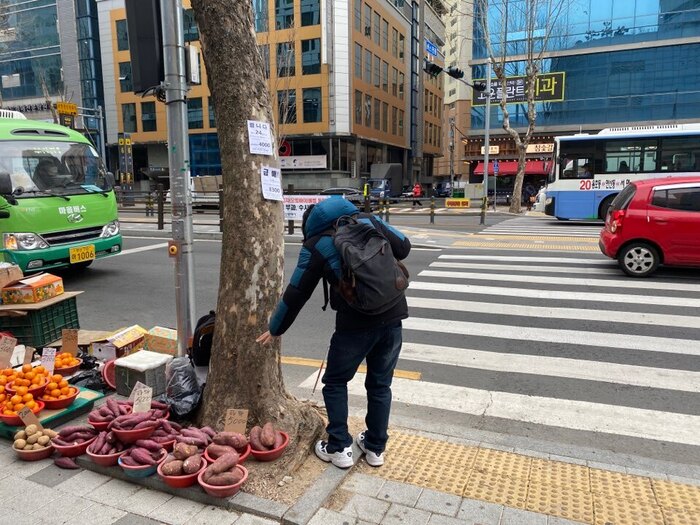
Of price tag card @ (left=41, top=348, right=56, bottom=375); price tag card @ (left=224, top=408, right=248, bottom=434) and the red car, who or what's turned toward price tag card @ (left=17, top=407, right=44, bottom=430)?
price tag card @ (left=41, top=348, right=56, bottom=375)

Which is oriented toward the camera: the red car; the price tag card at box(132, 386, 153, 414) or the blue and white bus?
the price tag card

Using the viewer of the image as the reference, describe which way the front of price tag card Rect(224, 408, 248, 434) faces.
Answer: facing the viewer

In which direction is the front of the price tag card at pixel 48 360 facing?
toward the camera

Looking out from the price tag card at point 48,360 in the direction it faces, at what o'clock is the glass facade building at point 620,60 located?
The glass facade building is roughly at 8 o'clock from the price tag card.

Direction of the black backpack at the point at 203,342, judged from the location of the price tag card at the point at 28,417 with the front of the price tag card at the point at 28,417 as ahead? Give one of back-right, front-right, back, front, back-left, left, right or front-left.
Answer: left

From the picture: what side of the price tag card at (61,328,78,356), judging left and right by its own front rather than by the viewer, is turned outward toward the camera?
front

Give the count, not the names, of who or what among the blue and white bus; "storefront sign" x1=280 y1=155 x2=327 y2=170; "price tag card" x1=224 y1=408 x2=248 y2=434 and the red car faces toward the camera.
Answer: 2

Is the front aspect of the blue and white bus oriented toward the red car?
no

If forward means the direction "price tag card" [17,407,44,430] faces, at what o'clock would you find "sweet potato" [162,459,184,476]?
The sweet potato is roughly at 11 o'clock from the price tag card.

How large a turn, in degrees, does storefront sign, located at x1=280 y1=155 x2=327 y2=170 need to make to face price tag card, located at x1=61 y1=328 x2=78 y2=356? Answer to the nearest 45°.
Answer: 0° — it already faces it

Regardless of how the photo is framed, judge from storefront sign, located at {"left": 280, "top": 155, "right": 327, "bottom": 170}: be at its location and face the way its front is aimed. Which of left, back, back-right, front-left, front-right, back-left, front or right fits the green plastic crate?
front

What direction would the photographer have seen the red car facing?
facing to the right of the viewer

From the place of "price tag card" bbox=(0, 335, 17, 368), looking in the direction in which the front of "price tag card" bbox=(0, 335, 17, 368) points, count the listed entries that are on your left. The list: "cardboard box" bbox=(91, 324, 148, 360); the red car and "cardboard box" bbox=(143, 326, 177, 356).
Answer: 3

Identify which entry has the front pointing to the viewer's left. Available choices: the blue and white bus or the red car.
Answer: the blue and white bus

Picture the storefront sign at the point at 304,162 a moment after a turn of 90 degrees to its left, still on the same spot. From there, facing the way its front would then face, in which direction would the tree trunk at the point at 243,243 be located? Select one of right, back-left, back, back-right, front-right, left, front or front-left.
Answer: right

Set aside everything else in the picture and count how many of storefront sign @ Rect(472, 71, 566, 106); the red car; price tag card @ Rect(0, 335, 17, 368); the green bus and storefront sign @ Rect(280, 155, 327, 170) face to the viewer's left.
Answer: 0

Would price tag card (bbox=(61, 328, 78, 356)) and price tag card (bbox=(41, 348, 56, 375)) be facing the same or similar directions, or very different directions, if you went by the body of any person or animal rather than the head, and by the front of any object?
same or similar directions

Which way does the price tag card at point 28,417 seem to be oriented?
toward the camera

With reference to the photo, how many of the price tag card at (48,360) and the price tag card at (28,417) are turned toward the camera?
2
